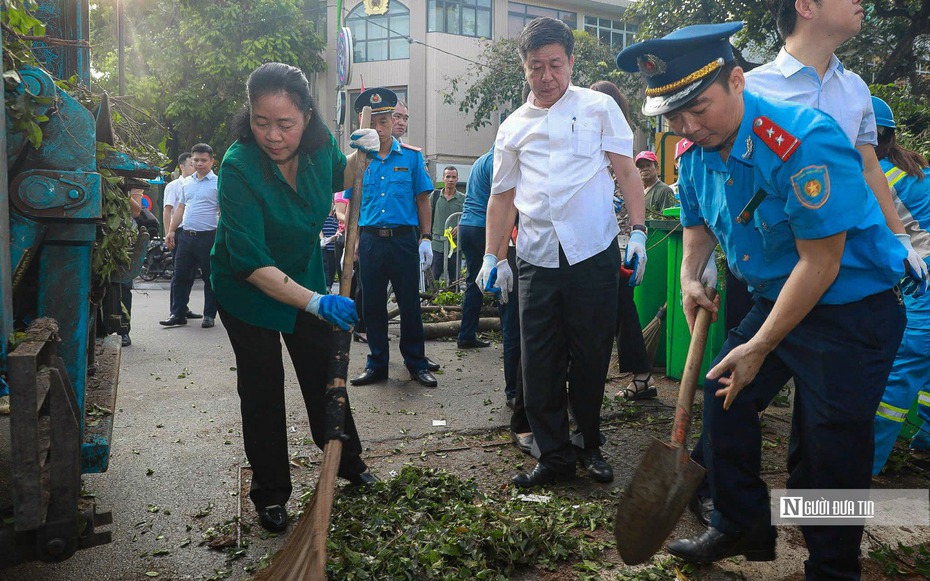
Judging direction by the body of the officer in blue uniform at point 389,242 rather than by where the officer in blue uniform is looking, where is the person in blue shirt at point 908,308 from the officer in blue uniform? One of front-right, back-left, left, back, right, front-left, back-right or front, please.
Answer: front-left

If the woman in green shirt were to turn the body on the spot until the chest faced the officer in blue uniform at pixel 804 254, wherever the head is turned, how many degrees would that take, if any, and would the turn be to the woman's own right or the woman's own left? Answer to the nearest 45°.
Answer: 0° — they already face them

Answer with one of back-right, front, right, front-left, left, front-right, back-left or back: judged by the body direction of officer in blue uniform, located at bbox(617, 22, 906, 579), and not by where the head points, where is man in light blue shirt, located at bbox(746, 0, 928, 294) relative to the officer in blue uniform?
back-right

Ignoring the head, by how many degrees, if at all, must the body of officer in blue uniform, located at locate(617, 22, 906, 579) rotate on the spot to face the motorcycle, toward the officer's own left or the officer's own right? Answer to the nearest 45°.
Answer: approximately 90° to the officer's own right

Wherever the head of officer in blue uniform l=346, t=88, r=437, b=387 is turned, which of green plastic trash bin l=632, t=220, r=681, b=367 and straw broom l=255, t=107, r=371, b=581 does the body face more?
the straw broom

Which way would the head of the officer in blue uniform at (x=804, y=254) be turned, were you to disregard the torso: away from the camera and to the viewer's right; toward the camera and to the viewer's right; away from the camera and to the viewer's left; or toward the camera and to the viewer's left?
toward the camera and to the viewer's left

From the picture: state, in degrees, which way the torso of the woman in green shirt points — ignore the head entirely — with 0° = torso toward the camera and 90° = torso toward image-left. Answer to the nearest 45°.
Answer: approximately 315°

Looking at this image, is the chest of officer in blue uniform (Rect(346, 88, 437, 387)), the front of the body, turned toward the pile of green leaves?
yes

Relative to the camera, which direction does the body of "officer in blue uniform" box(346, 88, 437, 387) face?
toward the camera

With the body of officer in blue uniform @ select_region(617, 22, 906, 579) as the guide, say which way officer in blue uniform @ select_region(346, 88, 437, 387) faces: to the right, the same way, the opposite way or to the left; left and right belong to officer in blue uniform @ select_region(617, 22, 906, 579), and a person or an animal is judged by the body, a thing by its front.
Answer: to the left

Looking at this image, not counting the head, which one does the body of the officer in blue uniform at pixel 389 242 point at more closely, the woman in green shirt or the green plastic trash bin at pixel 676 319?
the woman in green shirt
